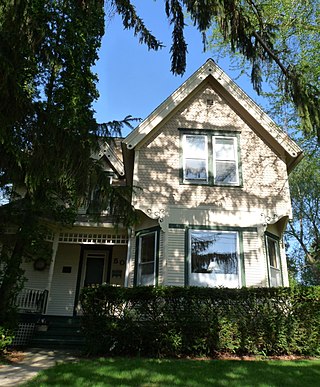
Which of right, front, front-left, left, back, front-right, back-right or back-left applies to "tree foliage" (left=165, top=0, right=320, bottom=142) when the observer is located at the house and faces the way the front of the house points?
front

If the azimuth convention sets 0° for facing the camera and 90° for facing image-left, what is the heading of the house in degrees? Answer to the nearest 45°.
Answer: approximately 0°

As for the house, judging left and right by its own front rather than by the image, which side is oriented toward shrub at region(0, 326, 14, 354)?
right
